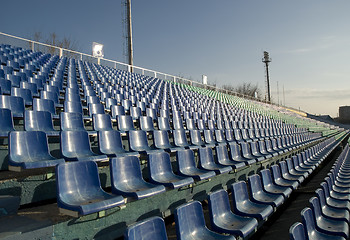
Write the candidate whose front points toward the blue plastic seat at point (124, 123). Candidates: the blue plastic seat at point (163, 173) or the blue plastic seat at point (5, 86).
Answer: the blue plastic seat at point (5, 86)

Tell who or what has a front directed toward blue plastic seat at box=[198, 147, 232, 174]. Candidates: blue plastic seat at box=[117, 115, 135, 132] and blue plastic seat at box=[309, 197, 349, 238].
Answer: blue plastic seat at box=[117, 115, 135, 132]

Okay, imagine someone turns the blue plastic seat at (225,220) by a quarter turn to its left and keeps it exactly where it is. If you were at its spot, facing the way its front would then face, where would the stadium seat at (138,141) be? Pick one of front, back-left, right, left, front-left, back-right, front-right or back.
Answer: left

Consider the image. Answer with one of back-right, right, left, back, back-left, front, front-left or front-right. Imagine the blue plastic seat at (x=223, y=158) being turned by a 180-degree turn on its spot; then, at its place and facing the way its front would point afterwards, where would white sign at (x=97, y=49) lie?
front

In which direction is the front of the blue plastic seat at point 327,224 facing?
to the viewer's right

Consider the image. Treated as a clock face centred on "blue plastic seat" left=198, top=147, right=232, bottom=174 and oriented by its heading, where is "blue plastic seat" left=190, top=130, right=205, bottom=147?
"blue plastic seat" left=190, top=130, right=205, bottom=147 is roughly at 7 o'clock from "blue plastic seat" left=198, top=147, right=232, bottom=174.

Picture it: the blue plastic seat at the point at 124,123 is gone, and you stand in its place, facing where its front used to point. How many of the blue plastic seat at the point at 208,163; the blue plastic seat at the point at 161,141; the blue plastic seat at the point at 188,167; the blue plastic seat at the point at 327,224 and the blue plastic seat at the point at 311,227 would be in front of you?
5

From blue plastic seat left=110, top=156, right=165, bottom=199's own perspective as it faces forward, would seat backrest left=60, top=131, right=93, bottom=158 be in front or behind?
behind

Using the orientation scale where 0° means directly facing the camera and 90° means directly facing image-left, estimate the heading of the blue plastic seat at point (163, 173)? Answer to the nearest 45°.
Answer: approximately 315°

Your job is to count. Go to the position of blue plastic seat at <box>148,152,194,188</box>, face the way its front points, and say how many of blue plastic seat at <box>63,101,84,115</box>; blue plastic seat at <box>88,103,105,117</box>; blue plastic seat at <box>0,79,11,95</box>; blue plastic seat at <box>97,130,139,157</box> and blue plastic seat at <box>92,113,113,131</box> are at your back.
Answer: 5

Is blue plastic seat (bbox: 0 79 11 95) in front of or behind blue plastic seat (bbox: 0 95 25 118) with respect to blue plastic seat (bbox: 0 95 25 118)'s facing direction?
behind

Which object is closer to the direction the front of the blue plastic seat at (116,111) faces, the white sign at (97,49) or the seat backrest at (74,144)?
the seat backrest
